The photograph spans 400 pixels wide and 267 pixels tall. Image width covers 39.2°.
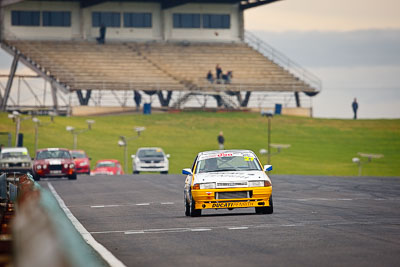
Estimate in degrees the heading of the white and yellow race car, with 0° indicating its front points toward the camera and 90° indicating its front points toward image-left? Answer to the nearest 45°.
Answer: approximately 0°
